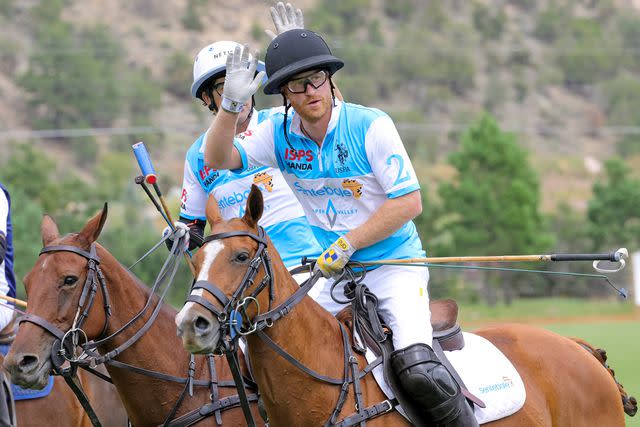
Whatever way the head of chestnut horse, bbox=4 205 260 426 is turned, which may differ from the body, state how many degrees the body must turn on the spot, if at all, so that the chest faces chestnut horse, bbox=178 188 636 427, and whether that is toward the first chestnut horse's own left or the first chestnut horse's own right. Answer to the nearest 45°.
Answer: approximately 90° to the first chestnut horse's own left

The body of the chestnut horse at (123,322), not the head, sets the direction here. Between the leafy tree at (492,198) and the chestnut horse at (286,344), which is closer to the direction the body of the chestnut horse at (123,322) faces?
the chestnut horse

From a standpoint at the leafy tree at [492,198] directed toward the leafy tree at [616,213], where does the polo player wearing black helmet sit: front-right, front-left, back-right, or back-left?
back-right

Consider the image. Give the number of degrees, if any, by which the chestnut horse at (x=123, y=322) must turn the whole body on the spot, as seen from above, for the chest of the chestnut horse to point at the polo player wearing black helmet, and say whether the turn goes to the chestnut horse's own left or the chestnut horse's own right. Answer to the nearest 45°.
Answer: approximately 90° to the chestnut horse's own left

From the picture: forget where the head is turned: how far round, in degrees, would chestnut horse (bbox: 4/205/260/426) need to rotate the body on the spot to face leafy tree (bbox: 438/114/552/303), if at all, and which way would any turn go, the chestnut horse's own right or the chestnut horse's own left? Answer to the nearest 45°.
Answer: approximately 180°

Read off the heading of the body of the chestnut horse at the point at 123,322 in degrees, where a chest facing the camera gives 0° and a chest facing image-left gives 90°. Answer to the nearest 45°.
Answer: approximately 45°

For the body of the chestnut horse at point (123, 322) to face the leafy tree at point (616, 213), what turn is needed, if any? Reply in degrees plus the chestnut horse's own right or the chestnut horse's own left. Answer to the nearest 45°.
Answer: approximately 180°
